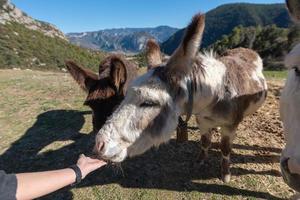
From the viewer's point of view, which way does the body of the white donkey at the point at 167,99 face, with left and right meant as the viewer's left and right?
facing the viewer and to the left of the viewer

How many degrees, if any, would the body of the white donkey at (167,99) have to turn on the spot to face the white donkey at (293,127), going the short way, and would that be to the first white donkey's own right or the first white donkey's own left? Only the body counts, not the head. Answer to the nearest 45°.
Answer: approximately 90° to the first white donkey's own left

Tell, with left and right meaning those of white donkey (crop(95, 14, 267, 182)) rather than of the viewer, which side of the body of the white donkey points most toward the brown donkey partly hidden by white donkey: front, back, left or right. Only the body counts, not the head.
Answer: right
